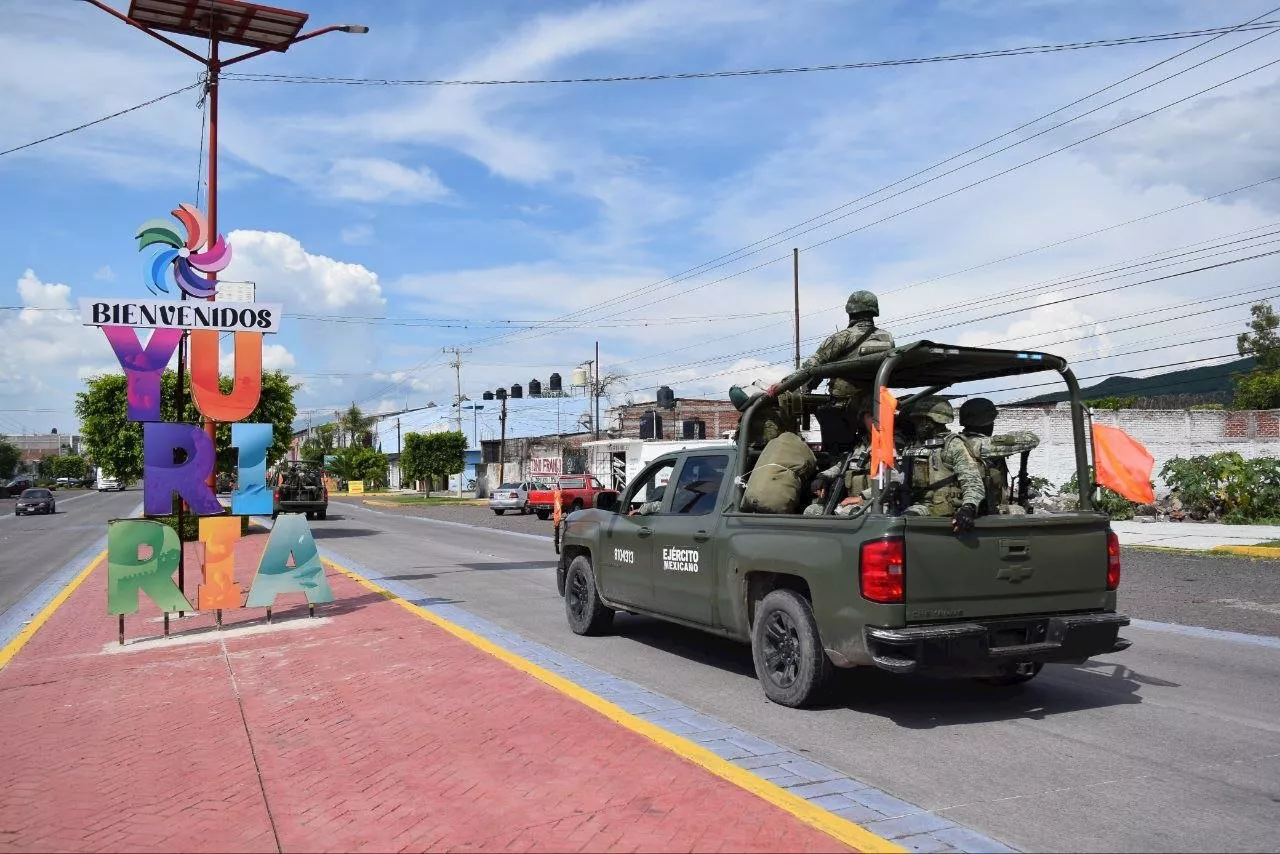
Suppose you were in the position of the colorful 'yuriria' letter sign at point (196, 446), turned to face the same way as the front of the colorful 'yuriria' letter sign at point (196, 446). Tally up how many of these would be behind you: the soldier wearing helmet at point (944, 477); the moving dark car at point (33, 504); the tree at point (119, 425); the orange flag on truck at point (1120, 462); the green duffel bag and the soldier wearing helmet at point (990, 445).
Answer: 2

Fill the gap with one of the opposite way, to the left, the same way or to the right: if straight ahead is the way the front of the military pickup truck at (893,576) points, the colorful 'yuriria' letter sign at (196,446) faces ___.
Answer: the opposite way

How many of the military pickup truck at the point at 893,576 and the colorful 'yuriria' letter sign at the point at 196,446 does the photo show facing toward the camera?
1

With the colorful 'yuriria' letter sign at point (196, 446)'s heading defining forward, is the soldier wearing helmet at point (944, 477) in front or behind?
in front

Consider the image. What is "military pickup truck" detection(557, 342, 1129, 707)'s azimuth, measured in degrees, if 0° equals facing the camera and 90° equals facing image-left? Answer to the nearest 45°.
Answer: approximately 135°

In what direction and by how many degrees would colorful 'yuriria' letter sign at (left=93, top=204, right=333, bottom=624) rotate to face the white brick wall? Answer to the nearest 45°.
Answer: approximately 90° to its left

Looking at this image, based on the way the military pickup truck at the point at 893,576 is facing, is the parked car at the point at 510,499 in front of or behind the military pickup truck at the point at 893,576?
in front

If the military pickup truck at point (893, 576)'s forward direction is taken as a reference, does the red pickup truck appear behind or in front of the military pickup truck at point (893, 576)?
in front

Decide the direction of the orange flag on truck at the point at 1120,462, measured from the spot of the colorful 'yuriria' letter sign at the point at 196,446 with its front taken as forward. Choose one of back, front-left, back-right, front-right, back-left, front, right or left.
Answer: front-left

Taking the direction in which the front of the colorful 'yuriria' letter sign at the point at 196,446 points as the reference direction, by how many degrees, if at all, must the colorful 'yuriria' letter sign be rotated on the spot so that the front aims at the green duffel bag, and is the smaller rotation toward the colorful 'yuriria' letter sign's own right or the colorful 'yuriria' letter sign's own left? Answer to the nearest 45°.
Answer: approximately 45° to the colorful 'yuriria' letter sign's own left

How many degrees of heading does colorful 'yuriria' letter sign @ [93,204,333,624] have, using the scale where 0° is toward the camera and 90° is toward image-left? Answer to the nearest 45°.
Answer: approximately 0°

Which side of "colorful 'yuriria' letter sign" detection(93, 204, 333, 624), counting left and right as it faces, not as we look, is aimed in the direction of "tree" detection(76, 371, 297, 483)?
back
